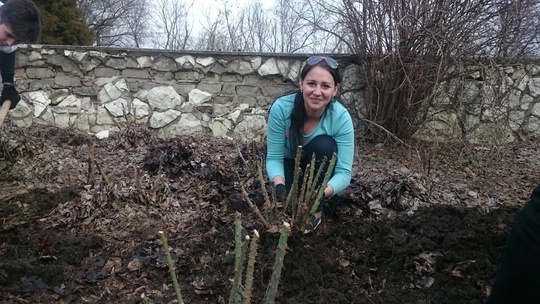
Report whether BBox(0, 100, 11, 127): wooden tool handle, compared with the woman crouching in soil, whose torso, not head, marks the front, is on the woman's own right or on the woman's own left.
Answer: on the woman's own right

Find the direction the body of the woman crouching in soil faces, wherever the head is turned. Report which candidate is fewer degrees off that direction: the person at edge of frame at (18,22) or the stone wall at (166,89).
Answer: the person at edge of frame

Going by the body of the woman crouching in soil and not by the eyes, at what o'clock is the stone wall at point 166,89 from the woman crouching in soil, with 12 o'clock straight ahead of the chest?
The stone wall is roughly at 5 o'clock from the woman crouching in soil.

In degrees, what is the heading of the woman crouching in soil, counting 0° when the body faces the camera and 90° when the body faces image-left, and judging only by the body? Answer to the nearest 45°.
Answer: approximately 0°

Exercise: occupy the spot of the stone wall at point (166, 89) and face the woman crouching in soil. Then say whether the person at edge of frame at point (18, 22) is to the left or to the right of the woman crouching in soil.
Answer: right

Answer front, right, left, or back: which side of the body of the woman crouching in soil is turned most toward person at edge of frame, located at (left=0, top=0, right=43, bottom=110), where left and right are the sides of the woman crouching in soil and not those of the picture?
right
